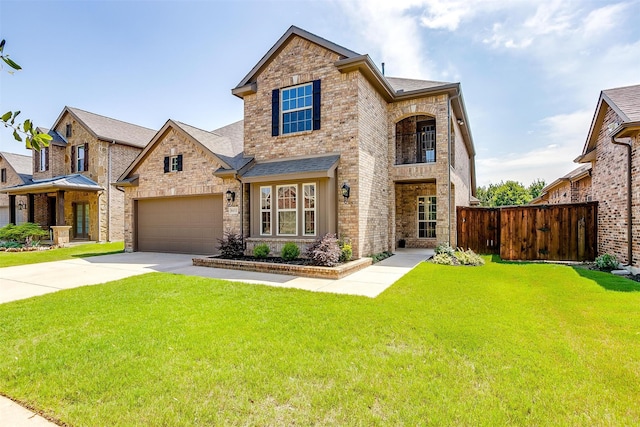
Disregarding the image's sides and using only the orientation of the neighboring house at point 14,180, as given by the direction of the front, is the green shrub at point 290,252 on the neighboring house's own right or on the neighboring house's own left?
on the neighboring house's own left

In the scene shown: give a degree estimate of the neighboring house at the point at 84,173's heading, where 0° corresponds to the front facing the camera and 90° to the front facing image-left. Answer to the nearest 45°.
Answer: approximately 45°

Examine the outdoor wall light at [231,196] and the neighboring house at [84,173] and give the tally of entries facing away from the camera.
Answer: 0

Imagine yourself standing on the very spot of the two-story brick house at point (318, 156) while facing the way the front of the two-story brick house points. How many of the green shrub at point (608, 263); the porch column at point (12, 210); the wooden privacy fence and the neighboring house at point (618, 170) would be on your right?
1

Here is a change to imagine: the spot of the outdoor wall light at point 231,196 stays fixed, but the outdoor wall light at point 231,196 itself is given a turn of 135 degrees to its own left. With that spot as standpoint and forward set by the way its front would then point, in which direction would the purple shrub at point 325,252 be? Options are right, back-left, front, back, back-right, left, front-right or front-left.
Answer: front-right

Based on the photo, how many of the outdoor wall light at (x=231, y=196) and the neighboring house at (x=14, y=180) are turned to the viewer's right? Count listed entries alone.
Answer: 0

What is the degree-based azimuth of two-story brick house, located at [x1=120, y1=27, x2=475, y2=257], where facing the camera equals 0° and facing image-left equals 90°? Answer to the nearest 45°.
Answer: approximately 45°

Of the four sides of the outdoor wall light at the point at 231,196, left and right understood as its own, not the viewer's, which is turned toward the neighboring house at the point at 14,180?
right
